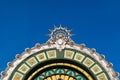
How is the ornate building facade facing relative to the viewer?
toward the camera
